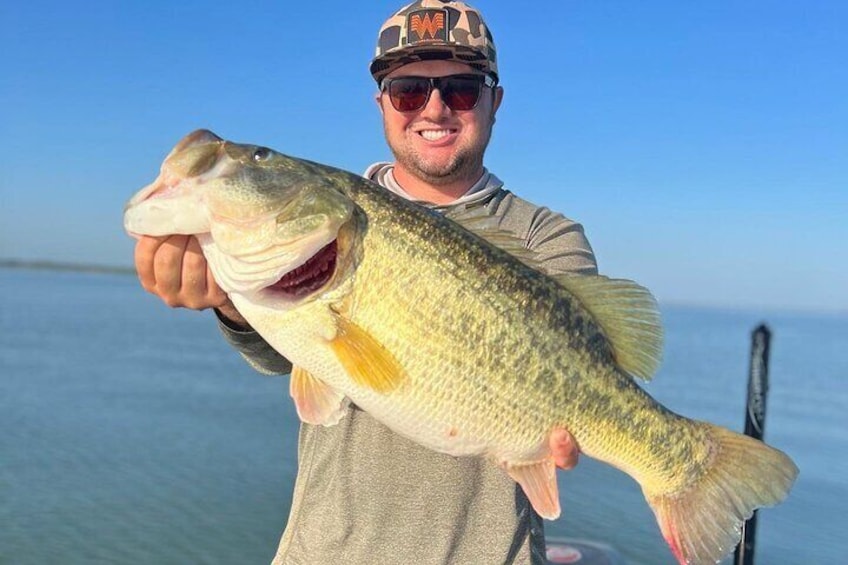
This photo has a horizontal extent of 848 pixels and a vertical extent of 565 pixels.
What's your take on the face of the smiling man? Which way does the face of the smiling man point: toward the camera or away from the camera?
toward the camera

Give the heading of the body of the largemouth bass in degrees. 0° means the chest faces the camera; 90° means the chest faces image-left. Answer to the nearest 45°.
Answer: approximately 90°

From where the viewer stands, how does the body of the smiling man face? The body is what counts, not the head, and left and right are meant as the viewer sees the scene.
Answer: facing the viewer
